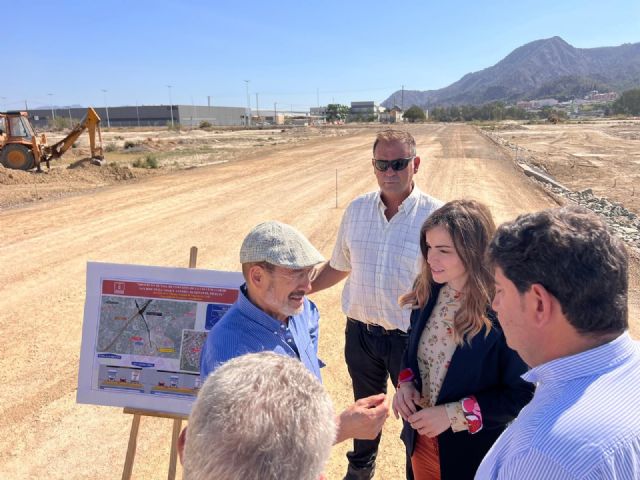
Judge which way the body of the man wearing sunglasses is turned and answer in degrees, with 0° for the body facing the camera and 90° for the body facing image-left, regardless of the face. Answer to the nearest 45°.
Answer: approximately 0°

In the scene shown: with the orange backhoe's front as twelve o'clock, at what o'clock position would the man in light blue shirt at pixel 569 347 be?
The man in light blue shirt is roughly at 9 o'clock from the orange backhoe.

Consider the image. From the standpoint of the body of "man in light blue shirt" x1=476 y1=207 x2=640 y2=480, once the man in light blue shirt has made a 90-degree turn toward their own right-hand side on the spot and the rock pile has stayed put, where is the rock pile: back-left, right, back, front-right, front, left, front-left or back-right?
front-left

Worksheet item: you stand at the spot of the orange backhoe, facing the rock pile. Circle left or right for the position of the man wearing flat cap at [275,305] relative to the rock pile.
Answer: right

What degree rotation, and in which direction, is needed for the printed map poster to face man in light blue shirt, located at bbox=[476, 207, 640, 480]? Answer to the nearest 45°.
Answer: approximately 45° to its left

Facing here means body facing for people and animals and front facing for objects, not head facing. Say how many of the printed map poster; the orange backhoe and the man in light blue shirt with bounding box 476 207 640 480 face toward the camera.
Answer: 1

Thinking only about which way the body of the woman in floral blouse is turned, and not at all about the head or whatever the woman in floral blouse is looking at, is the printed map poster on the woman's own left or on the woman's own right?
on the woman's own right

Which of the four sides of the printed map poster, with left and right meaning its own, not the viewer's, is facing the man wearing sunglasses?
left

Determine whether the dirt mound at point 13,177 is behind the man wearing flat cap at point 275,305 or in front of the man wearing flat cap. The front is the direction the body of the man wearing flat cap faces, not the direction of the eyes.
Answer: behind

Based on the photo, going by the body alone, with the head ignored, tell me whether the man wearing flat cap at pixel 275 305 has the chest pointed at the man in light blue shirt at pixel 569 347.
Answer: yes

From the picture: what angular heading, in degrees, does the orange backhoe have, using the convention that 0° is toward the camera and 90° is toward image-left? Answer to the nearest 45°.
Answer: approximately 90°

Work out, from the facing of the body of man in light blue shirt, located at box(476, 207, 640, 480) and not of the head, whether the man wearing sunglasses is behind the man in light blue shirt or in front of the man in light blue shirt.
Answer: in front

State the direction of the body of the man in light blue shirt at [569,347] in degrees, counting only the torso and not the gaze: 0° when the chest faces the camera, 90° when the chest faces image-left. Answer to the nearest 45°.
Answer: approximately 135°

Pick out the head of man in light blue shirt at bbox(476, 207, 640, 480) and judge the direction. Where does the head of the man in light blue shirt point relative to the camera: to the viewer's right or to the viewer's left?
to the viewer's left

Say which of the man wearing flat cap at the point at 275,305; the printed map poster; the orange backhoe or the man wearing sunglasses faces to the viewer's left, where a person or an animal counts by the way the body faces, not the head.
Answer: the orange backhoe

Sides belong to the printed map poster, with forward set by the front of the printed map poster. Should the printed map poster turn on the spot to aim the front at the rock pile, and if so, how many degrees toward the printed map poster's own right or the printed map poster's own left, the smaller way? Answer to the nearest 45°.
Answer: approximately 135° to the printed map poster's own left
